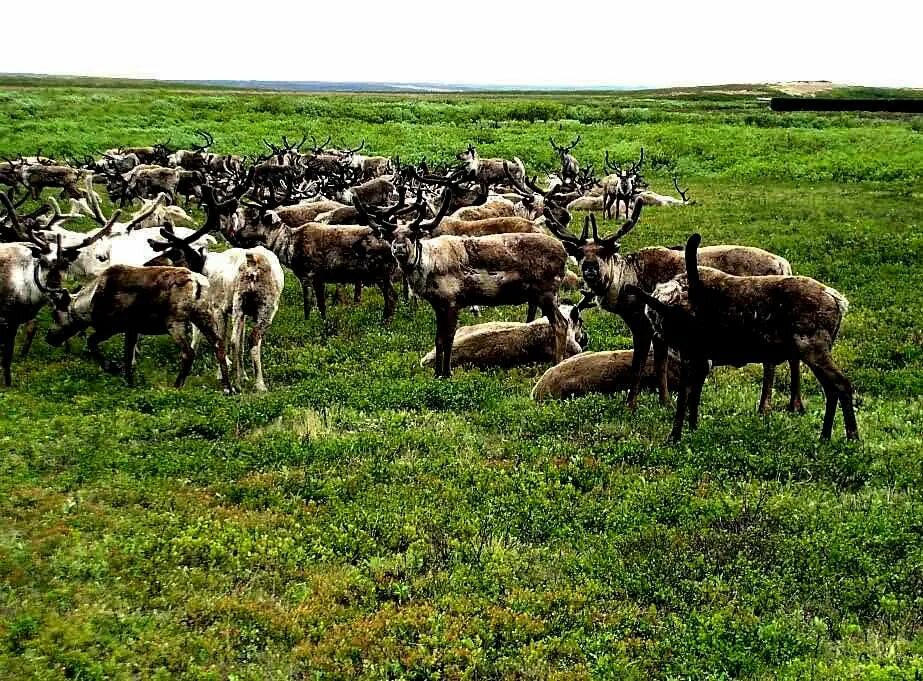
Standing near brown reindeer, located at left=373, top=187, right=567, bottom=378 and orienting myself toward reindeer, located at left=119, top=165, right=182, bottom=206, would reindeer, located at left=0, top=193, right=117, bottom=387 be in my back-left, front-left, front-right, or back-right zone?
front-left

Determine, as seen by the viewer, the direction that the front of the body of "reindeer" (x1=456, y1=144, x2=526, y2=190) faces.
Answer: to the viewer's left

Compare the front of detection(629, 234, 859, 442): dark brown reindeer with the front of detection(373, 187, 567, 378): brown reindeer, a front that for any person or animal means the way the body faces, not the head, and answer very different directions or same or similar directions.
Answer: same or similar directions

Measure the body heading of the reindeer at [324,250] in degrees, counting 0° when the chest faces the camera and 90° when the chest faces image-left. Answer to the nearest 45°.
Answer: approximately 90°

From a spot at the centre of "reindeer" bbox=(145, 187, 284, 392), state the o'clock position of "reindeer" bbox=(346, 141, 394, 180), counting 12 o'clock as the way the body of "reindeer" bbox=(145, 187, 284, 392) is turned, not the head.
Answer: "reindeer" bbox=(346, 141, 394, 180) is roughly at 2 o'clock from "reindeer" bbox=(145, 187, 284, 392).

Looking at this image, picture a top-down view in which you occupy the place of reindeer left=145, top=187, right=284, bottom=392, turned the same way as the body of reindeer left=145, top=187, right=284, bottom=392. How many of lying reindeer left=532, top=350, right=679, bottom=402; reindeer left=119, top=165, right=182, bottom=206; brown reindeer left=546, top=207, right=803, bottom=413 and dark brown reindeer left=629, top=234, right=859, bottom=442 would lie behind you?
3

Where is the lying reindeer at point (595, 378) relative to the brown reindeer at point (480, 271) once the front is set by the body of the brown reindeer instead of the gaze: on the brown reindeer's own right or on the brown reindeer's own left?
on the brown reindeer's own left

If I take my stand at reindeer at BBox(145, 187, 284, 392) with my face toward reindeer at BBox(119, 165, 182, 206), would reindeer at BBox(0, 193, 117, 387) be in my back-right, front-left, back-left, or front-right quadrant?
front-left

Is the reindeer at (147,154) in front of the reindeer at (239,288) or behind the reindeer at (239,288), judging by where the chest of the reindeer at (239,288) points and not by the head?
in front

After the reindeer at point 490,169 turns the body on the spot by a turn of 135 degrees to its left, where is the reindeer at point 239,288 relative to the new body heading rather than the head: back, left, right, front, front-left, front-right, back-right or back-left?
front-right

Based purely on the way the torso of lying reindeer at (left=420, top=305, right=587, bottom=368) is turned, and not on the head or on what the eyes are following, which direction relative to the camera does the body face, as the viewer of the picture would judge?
to the viewer's right

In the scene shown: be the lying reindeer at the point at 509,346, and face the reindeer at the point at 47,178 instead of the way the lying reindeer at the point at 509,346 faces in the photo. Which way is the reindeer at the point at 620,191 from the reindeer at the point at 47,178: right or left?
right

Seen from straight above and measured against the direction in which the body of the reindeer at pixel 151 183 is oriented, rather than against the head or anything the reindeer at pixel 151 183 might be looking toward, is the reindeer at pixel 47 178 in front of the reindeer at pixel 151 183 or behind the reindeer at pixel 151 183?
in front

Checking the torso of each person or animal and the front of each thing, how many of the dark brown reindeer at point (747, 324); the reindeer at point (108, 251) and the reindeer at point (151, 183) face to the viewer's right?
0

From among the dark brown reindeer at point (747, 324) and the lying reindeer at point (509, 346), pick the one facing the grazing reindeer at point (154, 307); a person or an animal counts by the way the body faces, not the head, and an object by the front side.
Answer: the dark brown reindeer

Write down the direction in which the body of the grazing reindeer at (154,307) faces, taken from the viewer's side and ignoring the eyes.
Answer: to the viewer's left

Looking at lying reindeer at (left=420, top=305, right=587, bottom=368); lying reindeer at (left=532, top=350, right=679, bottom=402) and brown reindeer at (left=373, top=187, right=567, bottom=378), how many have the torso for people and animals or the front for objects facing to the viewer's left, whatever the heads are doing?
1
